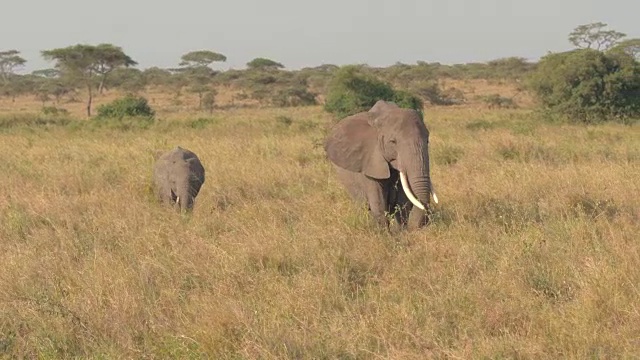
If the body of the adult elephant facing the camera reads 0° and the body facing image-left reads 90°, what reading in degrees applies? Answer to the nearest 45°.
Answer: approximately 315°

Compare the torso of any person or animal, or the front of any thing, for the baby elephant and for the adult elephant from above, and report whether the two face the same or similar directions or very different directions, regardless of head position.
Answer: same or similar directions

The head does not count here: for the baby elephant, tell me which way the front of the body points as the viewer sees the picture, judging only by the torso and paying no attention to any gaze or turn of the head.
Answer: toward the camera

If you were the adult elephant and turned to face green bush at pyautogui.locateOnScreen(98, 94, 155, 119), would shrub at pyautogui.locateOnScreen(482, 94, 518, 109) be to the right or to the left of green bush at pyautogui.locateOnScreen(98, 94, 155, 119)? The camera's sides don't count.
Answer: right

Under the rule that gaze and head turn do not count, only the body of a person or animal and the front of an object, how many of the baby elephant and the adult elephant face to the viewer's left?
0

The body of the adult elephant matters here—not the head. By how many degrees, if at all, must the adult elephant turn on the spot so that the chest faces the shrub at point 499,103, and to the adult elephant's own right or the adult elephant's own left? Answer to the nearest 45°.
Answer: approximately 135° to the adult elephant's own left

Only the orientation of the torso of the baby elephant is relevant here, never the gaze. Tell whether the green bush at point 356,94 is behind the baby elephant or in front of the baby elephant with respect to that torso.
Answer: behind

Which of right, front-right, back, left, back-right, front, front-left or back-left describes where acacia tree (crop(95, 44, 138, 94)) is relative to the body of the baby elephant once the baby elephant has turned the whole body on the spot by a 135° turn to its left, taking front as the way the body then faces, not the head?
front-left

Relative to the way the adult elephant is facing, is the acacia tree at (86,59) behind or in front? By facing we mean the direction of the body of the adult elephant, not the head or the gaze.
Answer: behind

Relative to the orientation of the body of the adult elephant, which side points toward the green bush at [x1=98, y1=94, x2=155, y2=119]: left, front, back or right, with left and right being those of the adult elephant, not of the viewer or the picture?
back

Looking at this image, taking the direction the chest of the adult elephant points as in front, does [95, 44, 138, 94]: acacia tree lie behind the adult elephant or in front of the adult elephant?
behind

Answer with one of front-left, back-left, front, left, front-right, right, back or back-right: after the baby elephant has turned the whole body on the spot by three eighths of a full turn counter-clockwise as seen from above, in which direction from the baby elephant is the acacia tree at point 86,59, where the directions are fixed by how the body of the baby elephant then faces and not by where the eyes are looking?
front-left

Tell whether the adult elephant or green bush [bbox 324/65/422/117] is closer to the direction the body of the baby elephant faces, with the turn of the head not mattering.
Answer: the adult elephant

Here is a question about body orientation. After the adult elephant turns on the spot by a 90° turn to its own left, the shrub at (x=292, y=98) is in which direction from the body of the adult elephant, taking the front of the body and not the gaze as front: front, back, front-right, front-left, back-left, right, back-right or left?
front-left

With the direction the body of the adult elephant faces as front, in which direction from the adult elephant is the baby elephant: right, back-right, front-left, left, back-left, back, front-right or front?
back

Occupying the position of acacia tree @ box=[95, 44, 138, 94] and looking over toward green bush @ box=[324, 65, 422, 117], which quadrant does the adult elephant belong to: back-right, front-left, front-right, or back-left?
front-right

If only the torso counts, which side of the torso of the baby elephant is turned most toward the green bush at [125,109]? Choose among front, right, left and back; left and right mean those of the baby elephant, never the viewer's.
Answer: back
